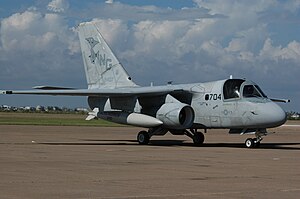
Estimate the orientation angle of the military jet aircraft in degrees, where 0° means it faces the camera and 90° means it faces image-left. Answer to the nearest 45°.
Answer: approximately 315°
